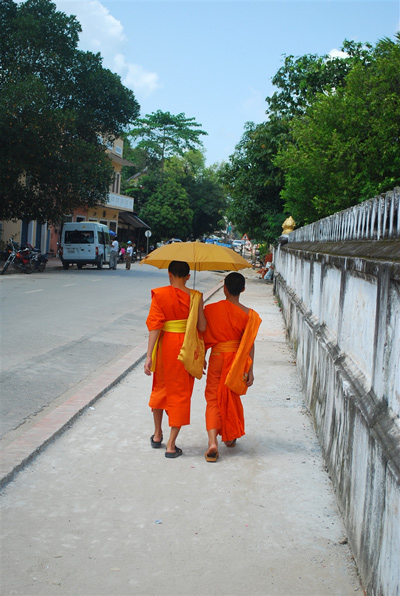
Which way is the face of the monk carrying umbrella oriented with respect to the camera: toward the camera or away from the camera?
away from the camera

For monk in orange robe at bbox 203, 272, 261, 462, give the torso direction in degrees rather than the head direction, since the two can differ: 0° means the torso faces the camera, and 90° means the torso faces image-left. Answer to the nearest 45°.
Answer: approximately 180°

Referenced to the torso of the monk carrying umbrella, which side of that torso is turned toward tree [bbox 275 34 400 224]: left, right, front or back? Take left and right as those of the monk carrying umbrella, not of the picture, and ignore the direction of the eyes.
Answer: front

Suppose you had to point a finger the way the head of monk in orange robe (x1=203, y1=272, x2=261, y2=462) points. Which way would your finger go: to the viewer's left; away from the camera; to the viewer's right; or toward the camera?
away from the camera

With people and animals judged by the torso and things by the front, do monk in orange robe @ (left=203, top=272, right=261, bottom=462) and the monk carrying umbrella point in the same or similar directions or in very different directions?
same or similar directions

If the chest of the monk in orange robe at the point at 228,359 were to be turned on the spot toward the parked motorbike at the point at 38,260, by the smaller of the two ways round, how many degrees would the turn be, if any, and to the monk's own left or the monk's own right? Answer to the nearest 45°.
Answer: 0° — they already face it

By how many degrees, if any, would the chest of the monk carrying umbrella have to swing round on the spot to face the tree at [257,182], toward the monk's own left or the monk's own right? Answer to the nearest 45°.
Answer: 0° — they already face it

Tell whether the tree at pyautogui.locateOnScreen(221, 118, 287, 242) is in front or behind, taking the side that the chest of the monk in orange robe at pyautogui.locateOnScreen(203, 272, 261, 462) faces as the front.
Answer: in front

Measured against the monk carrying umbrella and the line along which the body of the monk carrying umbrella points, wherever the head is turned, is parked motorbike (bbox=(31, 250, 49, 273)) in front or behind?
in front

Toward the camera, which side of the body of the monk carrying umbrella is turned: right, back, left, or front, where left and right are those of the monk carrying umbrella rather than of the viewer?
back

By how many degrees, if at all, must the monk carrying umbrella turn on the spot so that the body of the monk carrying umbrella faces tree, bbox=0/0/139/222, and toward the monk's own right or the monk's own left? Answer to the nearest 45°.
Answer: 0° — they already face it
